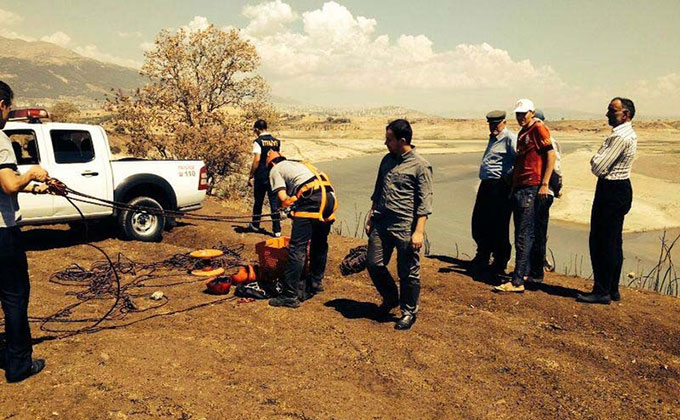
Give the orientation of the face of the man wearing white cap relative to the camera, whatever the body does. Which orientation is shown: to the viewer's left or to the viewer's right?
to the viewer's left

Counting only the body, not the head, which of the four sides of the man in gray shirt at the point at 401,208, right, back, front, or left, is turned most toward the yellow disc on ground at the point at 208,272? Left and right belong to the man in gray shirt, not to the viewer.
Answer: right

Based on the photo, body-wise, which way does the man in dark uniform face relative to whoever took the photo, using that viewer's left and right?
facing away from the viewer and to the left of the viewer

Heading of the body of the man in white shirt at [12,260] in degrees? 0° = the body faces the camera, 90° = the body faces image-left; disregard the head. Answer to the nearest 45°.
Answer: approximately 270°

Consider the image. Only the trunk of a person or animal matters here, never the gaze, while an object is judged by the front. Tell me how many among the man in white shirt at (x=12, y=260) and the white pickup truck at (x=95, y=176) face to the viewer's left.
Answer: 1

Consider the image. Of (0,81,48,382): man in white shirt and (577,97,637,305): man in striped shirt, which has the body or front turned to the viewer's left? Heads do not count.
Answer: the man in striped shirt

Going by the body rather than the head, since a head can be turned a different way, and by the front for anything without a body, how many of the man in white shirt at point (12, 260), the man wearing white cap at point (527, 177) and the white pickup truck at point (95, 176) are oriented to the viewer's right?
1

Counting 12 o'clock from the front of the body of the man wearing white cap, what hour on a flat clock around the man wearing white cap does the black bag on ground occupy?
The black bag on ground is roughly at 12 o'clock from the man wearing white cap.

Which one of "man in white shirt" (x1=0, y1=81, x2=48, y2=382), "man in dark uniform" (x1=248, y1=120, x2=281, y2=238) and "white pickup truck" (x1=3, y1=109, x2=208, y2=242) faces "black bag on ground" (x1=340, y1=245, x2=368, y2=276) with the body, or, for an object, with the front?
the man in white shirt

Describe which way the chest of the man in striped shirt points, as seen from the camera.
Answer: to the viewer's left

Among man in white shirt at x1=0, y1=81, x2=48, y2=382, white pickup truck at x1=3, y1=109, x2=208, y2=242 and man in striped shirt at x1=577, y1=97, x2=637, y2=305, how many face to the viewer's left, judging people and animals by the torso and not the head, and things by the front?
2

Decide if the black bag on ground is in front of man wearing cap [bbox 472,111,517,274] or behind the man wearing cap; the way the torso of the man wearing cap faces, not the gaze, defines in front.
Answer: in front

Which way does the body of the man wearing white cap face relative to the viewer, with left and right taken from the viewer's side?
facing the viewer and to the left of the viewer

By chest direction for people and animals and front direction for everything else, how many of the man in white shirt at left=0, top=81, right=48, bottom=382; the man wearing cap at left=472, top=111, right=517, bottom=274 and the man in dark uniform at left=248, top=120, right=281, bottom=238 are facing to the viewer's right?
1

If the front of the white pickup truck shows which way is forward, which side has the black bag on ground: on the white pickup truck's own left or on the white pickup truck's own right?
on the white pickup truck's own left

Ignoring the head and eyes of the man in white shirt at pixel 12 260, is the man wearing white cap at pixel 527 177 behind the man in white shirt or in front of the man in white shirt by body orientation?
in front

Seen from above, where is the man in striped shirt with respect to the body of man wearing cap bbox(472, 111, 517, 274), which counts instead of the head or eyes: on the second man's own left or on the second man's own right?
on the second man's own left

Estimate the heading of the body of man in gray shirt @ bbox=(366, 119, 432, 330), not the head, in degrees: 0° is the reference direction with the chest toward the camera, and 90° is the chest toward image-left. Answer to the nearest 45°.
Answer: approximately 45°

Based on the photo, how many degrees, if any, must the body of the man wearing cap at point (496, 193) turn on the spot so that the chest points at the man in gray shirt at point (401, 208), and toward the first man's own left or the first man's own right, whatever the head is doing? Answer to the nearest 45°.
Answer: approximately 45° to the first man's own left
